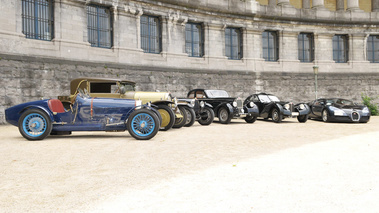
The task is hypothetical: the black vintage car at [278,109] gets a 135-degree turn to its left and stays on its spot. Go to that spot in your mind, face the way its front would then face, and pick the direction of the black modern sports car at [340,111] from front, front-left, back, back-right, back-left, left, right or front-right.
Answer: right

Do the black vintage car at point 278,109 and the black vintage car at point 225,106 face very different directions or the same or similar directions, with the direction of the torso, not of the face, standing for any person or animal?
same or similar directions

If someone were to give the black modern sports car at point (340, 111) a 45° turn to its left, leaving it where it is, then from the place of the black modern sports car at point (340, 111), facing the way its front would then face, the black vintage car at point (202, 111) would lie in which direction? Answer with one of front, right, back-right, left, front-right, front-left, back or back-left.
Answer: back-right

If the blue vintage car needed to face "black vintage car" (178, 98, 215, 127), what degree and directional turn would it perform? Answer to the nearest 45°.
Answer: approximately 45° to its left

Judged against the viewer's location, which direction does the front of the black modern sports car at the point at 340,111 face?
facing the viewer and to the right of the viewer

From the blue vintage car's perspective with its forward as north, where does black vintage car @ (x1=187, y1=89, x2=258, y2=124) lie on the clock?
The black vintage car is roughly at 11 o'clock from the blue vintage car.

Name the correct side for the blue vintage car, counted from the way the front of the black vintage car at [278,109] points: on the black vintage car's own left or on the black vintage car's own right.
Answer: on the black vintage car's own right

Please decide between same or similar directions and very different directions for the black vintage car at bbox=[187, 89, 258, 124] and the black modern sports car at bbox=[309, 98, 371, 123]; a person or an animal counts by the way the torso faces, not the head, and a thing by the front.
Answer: same or similar directions

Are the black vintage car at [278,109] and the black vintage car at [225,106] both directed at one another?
no

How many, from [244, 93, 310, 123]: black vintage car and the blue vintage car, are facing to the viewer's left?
0

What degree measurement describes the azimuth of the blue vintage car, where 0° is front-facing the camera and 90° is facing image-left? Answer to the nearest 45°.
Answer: approximately 270°

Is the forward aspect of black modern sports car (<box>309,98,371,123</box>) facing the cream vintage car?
no
